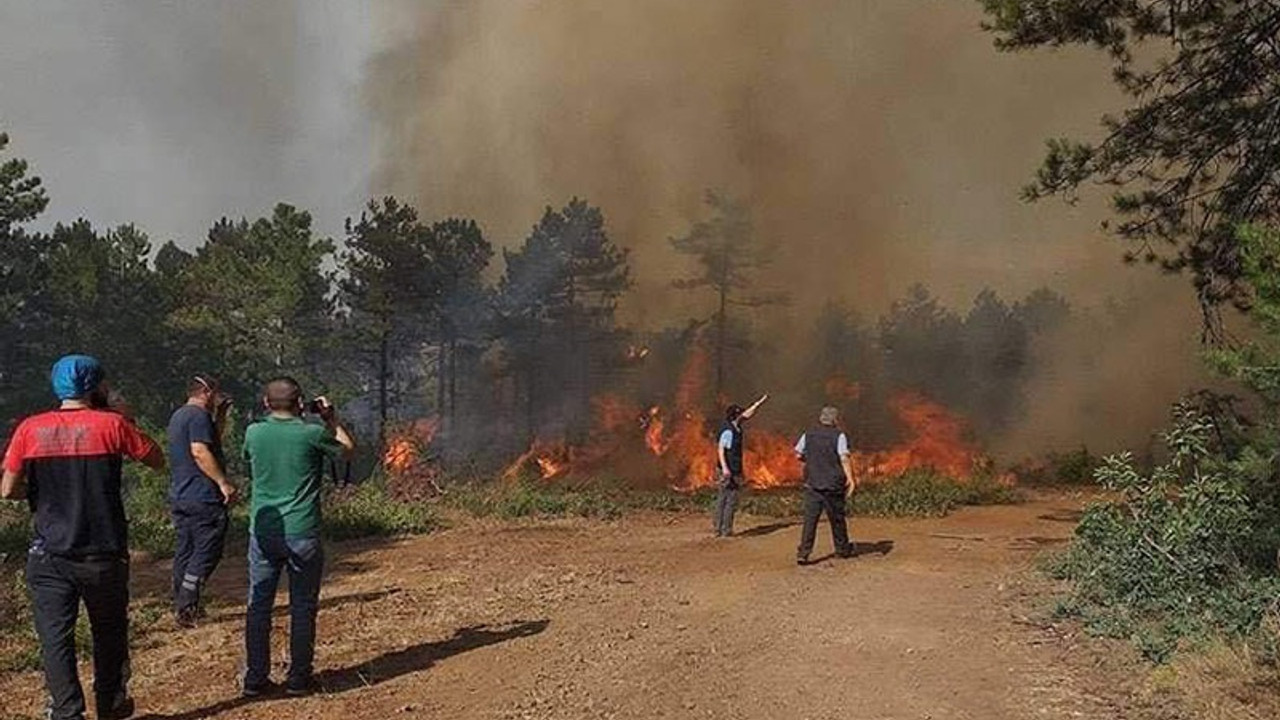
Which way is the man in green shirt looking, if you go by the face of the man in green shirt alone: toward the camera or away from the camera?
away from the camera

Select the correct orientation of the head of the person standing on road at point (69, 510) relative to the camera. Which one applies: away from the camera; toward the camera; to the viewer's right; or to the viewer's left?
away from the camera

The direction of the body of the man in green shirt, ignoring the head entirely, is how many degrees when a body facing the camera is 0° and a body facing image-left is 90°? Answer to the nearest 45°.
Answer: approximately 180°

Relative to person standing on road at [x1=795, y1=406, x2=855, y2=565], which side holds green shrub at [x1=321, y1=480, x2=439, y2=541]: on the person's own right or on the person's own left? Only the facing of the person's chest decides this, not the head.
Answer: on the person's own left

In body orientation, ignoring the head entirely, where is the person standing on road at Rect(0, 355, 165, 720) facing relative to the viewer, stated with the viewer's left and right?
facing away from the viewer

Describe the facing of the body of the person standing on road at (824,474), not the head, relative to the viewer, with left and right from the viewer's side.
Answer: facing away from the viewer

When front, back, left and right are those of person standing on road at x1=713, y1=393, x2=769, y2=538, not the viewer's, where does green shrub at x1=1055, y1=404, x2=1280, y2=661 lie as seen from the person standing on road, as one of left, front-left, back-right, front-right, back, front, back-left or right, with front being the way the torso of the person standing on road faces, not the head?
front-right

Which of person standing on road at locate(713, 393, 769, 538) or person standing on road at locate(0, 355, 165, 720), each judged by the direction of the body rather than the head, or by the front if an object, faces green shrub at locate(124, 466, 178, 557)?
person standing on road at locate(0, 355, 165, 720)

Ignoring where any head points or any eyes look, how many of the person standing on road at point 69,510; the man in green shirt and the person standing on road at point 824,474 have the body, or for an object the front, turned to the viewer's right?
0

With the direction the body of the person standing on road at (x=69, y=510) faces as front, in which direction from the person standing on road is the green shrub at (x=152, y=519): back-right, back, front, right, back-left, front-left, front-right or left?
front
